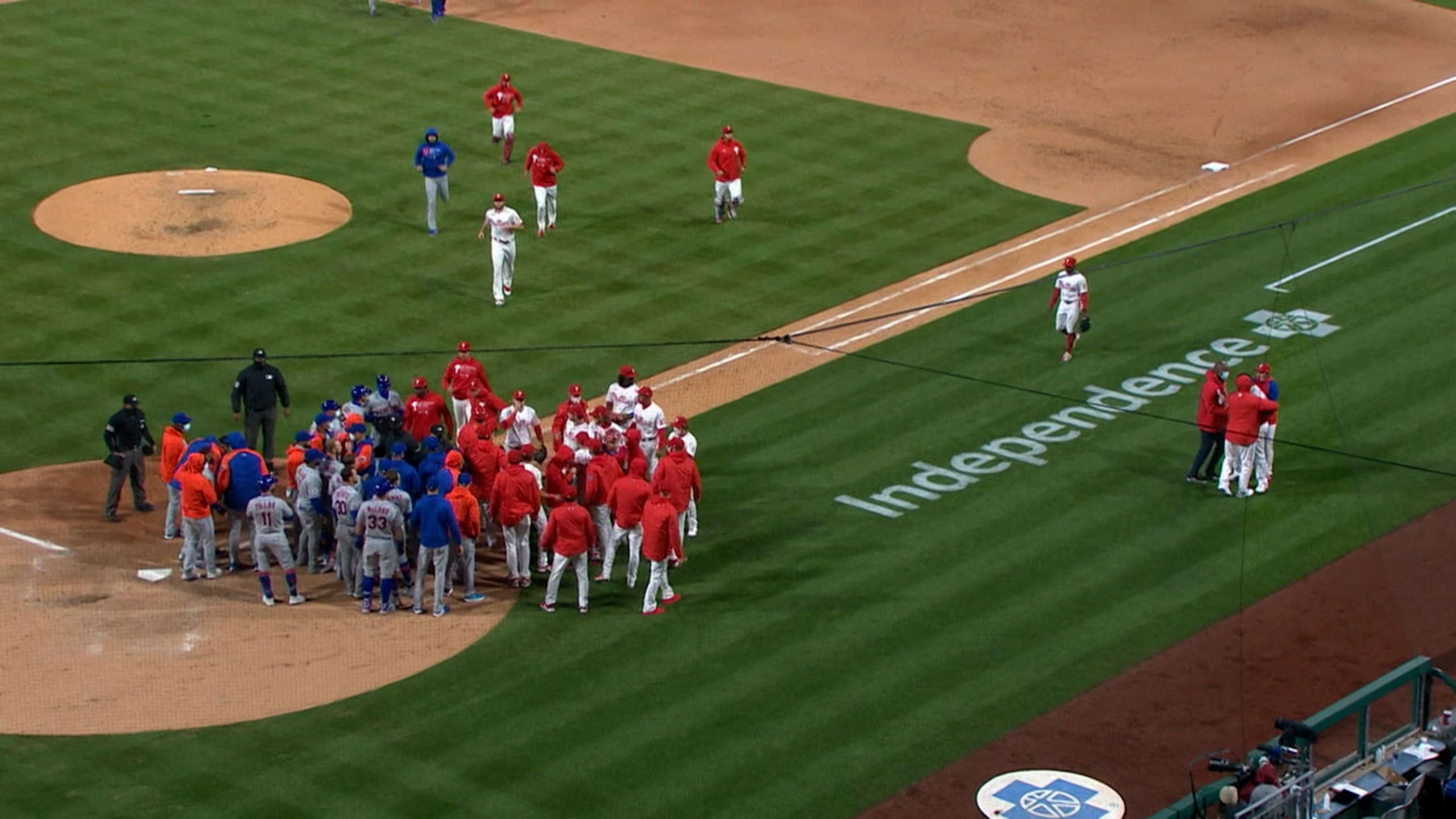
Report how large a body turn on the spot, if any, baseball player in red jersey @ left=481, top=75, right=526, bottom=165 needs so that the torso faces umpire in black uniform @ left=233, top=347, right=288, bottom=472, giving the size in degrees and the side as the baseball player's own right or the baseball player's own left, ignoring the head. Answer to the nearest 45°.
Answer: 0° — they already face them

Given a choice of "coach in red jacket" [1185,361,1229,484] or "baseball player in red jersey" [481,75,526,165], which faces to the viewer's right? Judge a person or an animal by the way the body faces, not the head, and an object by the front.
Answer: the coach in red jacket

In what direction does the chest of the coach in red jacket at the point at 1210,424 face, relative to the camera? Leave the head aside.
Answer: to the viewer's right

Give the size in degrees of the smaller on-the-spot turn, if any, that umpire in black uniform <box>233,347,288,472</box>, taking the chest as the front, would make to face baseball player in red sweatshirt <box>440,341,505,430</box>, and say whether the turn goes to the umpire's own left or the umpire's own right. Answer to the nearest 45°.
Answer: approximately 90° to the umpire's own left

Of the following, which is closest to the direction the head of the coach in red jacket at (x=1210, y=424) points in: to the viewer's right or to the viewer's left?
to the viewer's right

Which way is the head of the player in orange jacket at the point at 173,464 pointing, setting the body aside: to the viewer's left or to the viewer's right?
to the viewer's right

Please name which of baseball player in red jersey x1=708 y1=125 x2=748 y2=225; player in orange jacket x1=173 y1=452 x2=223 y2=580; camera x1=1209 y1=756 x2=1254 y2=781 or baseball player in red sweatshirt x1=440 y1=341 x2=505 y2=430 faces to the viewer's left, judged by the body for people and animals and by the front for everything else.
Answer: the camera

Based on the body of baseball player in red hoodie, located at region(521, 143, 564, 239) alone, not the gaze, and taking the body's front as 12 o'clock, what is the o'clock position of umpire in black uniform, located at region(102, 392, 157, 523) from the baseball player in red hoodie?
The umpire in black uniform is roughly at 1 o'clock from the baseball player in red hoodie.

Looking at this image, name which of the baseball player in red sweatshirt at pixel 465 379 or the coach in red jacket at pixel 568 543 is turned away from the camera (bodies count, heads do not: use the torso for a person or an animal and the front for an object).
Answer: the coach in red jacket

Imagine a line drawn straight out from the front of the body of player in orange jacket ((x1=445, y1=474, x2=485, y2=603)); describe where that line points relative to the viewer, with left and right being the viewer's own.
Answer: facing away from the viewer and to the right of the viewer

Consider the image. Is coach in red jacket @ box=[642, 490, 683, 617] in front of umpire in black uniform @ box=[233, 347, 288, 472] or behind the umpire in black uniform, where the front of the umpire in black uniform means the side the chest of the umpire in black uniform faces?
in front

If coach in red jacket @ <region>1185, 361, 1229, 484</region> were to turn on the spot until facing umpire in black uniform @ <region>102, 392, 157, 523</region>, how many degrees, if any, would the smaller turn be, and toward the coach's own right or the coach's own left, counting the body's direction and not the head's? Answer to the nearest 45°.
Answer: approximately 180°

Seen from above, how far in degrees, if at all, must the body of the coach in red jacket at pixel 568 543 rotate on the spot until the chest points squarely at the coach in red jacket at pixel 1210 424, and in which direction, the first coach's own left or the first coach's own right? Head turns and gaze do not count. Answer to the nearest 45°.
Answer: approximately 90° to the first coach's own right

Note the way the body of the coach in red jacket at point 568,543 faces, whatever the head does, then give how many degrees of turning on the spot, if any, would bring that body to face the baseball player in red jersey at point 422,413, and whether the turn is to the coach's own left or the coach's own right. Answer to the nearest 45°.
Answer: approximately 45° to the coach's own left

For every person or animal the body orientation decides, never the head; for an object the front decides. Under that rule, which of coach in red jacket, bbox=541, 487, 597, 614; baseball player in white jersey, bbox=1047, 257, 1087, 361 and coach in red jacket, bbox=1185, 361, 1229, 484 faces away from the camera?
coach in red jacket, bbox=541, 487, 597, 614
